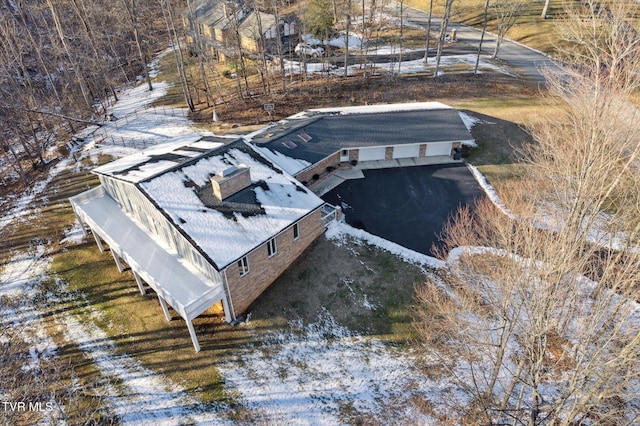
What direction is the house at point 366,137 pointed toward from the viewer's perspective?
toward the camera

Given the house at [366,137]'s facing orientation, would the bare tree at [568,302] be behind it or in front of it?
in front
